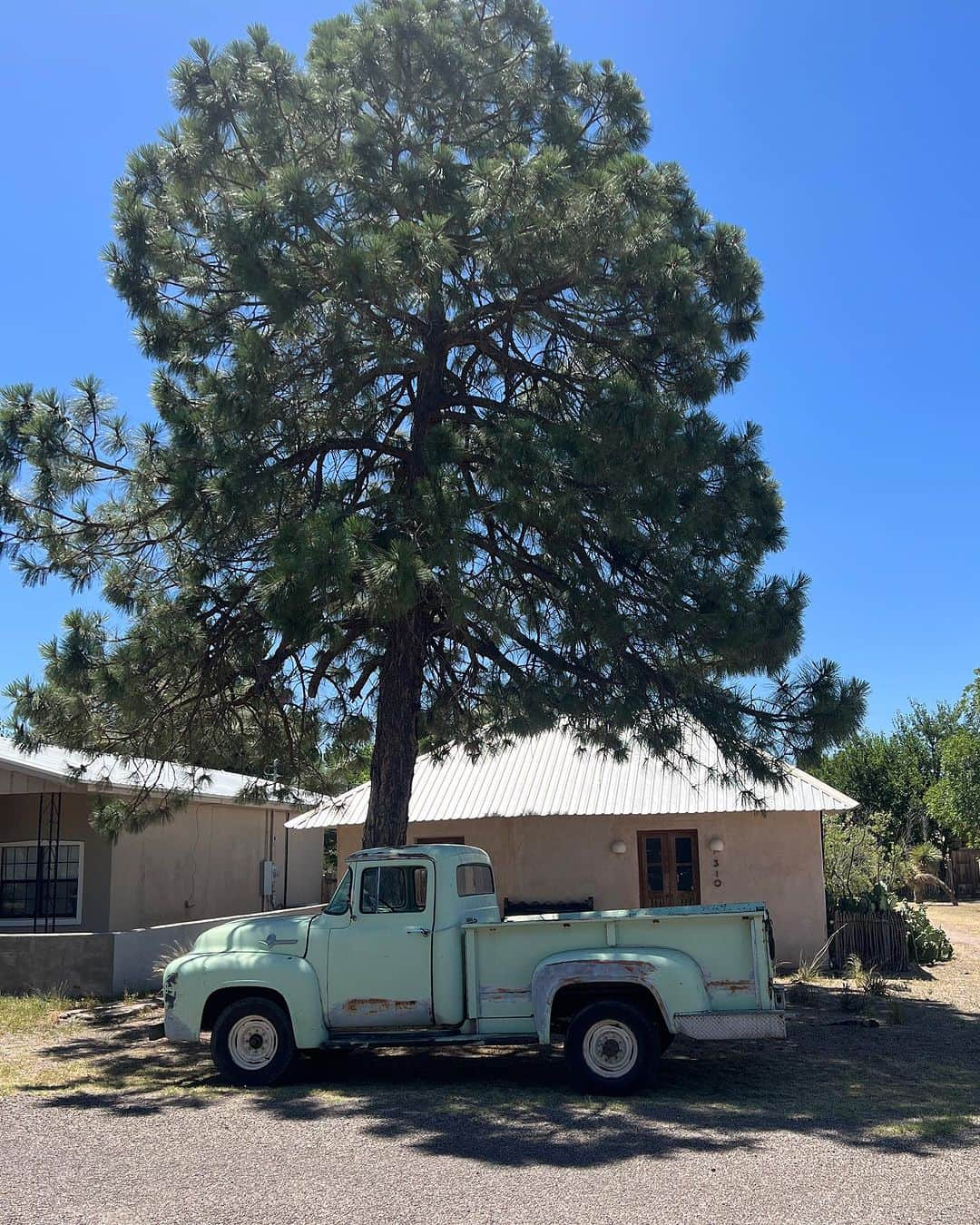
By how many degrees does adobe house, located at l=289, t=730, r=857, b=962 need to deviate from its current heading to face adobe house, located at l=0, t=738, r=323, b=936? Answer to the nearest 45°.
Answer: approximately 90° to its right

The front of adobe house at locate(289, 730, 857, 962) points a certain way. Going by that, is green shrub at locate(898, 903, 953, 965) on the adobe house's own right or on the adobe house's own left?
on the adobe house's own left

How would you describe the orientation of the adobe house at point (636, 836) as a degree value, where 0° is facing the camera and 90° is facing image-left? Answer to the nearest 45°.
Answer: approximately 0°

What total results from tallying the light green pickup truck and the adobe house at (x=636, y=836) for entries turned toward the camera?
1

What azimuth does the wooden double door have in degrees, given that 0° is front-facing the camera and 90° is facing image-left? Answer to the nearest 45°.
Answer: approximately 0°

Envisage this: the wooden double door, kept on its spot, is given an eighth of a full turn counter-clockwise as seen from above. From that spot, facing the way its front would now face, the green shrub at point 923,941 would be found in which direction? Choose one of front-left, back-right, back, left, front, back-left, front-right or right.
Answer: front-left

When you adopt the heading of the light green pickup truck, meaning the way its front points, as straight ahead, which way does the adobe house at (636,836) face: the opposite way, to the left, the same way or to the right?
to the left

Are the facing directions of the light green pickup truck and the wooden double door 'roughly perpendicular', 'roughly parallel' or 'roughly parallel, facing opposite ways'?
roughly perpendicular

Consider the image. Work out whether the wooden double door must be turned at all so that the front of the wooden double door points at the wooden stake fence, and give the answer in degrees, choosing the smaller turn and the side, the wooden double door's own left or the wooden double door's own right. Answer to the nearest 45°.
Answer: approximately 90° to the wooden double door's own left

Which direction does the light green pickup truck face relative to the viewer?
to the viewer's left
